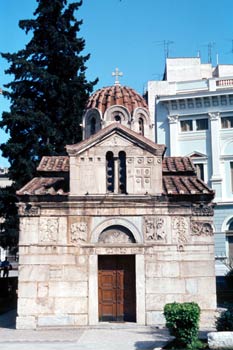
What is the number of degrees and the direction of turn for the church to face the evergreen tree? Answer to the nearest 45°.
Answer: approximately 180°

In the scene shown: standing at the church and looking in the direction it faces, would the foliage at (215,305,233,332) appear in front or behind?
in front

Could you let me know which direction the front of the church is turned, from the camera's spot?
facing the viewer

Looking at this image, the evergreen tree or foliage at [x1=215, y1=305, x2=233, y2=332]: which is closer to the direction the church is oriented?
the foliage

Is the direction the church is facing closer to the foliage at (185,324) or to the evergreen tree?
the foliage

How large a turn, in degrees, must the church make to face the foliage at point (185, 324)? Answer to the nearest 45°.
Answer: approximately 45° to its left
